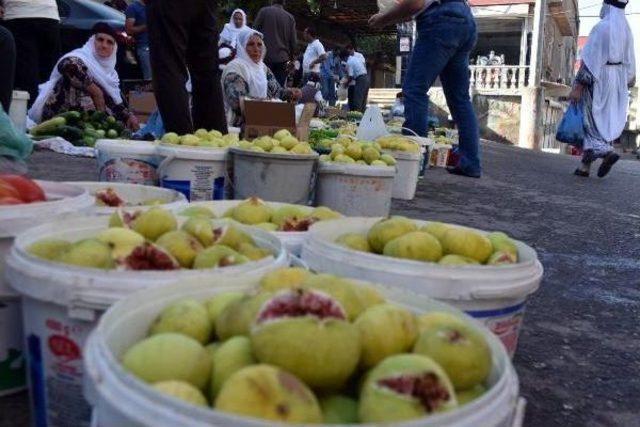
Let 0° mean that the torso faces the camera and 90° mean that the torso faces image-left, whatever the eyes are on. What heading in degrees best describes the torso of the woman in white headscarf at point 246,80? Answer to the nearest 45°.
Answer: approximately 315°

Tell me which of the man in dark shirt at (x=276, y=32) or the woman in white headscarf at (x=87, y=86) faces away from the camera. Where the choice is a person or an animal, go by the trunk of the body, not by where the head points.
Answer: the man in dark shirt

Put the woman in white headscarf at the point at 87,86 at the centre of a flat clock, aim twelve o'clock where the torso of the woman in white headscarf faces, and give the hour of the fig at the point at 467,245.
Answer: The fig is roughly at 1 o'clock from the woman in white headscarf.

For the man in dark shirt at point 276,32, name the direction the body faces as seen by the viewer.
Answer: away from the camera

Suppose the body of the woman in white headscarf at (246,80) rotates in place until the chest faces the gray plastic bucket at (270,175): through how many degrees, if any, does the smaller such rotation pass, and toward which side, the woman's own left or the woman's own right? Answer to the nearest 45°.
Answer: approximately 45° to the woman's own right

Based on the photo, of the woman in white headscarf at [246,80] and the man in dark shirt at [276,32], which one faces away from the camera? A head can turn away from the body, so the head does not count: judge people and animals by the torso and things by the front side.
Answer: the man in dark shirt

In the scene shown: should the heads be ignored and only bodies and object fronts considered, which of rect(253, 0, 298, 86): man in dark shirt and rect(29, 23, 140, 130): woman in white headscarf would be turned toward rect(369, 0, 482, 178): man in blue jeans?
the woman in white headscarf

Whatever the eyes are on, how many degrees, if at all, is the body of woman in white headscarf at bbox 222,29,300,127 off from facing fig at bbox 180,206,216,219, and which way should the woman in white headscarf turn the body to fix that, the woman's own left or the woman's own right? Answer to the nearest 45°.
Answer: approximately 45° to the woman's own right
